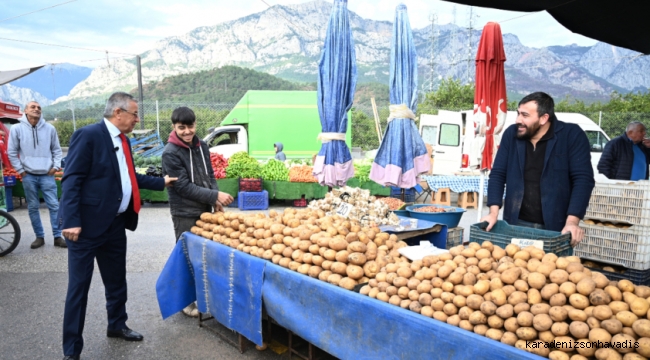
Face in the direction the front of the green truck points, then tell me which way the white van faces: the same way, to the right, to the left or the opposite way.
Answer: the opposite way

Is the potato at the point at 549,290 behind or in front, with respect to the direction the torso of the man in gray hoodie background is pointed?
in front

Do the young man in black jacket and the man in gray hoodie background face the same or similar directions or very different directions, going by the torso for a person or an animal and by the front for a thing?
same or similar directions

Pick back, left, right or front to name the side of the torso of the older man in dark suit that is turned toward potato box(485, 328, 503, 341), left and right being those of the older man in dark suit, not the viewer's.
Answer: front

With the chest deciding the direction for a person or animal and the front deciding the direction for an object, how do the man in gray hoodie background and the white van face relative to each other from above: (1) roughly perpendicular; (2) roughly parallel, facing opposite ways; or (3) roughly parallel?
roughly perpendicular

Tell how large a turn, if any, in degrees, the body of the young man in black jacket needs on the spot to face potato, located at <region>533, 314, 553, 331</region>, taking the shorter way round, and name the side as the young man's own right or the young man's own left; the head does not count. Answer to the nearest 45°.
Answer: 0° — they already face it

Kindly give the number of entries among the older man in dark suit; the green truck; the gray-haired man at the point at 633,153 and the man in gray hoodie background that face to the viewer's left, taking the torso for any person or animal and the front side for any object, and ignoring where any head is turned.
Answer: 1

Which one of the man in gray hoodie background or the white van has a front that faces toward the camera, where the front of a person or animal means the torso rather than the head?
the man in gray hoodie background

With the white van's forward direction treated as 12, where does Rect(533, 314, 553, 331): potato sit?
The potato is roughly at 4 o'clock from the white van.

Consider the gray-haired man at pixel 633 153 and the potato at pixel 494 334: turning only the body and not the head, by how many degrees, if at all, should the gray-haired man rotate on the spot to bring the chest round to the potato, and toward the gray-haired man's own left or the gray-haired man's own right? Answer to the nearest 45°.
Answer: approximately 45° to the gray-haired man's own right

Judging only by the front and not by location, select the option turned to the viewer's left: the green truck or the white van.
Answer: the green truck

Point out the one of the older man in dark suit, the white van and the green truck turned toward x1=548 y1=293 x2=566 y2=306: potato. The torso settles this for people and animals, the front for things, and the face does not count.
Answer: the older man in dark suit

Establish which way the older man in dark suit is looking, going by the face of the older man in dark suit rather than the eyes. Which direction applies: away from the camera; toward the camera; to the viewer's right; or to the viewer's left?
to the viewer's right

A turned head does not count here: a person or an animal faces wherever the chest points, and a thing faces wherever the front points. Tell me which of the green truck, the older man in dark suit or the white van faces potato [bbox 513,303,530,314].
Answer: the older man in dark suit

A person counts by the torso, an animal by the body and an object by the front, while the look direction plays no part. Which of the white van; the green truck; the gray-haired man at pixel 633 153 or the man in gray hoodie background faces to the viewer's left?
the green truck

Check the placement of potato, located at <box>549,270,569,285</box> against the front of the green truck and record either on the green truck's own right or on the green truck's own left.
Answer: on the green truck's own left

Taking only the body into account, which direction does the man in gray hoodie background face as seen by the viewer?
toward the camera

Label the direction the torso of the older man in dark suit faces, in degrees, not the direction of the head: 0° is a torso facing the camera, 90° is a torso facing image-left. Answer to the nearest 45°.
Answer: approximately 315°

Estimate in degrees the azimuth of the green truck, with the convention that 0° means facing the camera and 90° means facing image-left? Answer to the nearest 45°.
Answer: approximately 90°
